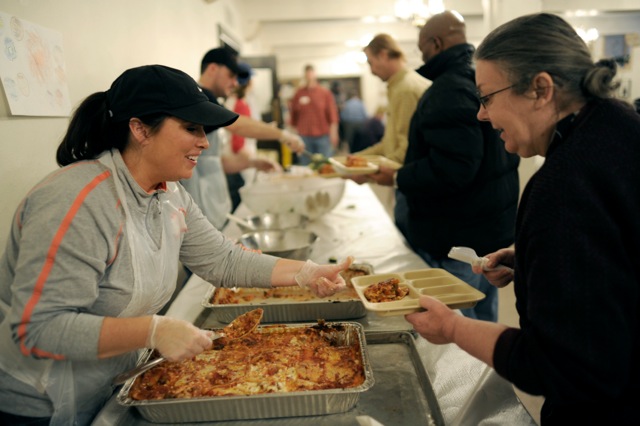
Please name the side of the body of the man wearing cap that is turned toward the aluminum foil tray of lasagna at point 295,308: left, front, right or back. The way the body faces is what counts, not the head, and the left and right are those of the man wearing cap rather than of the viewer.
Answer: right

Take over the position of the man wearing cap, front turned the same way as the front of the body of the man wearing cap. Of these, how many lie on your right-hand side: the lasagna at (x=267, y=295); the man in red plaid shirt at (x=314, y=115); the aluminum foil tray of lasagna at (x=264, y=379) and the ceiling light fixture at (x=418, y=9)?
2

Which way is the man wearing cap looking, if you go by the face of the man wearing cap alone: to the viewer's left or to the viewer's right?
to the viewer's right

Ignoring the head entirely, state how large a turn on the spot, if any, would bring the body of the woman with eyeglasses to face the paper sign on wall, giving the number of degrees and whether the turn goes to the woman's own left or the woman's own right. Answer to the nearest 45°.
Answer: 0° — they already face it

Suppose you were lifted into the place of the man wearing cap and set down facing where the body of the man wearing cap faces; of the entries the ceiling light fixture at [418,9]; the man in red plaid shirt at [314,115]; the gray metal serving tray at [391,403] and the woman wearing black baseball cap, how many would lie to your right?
2

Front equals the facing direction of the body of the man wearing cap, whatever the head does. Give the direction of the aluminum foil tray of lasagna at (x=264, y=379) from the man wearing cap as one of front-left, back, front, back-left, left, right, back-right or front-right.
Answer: right

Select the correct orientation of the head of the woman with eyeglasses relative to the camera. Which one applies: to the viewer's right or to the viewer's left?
to the viewer's left

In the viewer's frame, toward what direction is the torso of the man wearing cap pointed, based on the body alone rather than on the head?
to the viewer's right

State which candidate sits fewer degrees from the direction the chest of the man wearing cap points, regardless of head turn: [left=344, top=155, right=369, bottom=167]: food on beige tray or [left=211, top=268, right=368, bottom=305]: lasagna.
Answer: the food on beige tray

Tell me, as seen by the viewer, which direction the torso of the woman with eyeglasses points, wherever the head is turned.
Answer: to the viewer's left

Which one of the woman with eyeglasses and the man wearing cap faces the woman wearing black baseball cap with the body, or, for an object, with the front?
the woman with eyeglasses

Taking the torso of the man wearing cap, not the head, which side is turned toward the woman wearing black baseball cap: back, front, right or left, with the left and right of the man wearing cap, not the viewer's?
right

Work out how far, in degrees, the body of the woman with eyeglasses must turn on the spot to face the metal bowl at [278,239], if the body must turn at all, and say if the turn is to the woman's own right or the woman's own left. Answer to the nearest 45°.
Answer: approximately 45° to the woman's own right

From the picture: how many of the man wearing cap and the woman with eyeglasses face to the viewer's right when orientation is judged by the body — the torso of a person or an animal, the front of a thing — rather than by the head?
1
